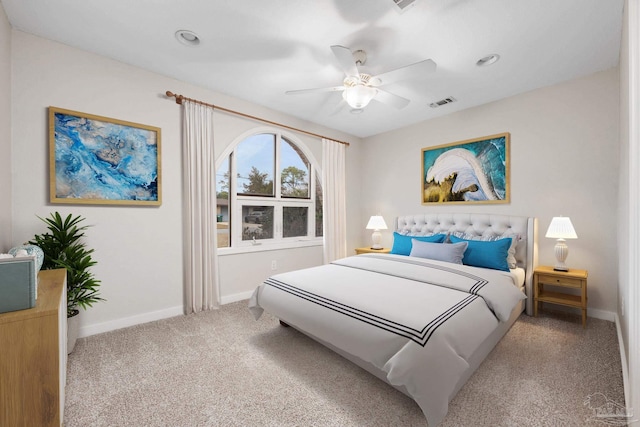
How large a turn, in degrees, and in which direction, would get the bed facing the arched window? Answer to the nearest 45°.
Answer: approximately 90° to its right

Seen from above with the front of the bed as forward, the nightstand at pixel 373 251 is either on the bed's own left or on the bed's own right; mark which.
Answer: on the bed's own right

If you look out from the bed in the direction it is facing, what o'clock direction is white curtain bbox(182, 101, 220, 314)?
The white curtain is roughly at 2 o'clock from the bed.

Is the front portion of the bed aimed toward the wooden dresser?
yes

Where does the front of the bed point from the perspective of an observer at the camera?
facing the viewer and to the left of the viewer

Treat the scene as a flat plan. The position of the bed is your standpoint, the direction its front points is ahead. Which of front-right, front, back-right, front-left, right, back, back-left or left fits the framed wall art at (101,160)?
front-right

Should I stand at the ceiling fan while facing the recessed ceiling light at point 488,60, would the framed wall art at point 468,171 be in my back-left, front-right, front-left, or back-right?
front-left

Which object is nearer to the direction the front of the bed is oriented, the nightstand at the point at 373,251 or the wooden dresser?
the wooden dresser
